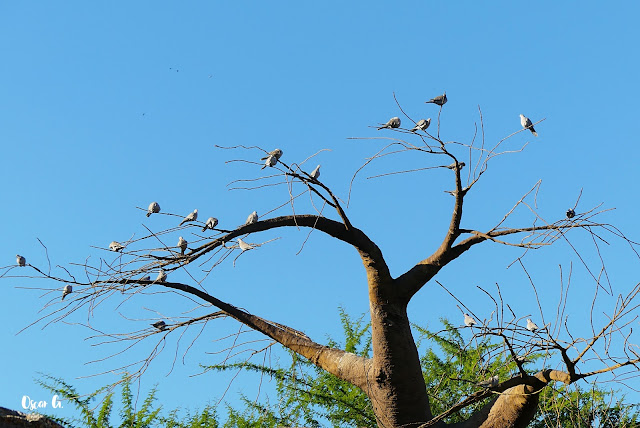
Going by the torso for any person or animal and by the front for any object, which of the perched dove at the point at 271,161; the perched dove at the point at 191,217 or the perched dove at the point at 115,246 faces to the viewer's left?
the perched dove at the point at 115,246

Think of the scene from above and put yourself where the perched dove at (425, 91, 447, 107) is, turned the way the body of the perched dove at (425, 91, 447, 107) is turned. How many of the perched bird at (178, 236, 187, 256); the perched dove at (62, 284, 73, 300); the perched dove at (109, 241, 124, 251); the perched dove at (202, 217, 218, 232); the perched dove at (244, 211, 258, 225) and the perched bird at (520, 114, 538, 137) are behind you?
5

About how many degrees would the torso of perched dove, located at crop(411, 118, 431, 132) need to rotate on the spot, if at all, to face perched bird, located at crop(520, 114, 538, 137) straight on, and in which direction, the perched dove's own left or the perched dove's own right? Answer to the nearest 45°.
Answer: approximately 45° to the perched dove's own left

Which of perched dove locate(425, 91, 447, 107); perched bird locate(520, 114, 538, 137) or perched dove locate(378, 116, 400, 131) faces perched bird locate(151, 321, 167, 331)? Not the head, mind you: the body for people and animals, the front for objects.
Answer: perched bird locate(520, 114, 538, 137)

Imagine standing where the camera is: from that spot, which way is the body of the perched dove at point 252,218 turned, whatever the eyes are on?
to the viewer's right

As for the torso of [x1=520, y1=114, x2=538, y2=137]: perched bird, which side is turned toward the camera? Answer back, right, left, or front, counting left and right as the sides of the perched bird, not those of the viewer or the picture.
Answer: left

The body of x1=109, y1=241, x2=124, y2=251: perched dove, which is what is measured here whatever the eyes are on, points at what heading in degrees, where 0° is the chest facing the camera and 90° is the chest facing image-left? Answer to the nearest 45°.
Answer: approximately 90°

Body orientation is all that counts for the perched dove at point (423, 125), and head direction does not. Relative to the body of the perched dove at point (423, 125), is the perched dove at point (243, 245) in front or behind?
behind

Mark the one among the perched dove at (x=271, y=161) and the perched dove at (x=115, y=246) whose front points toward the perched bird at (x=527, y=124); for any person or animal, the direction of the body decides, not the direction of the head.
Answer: the perched dove at (x=271, y=161)

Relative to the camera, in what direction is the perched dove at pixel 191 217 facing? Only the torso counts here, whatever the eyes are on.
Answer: to the viewer's right

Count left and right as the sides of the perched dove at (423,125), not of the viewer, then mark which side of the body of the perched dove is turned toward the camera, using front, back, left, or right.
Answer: right
